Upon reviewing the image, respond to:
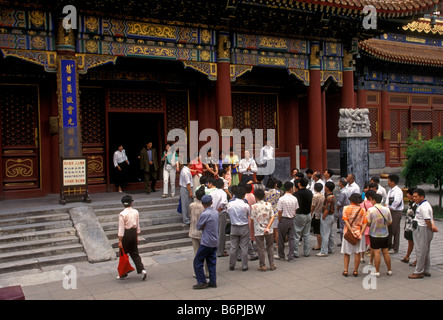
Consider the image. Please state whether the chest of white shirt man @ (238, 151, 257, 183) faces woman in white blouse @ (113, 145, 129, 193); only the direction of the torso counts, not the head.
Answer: no

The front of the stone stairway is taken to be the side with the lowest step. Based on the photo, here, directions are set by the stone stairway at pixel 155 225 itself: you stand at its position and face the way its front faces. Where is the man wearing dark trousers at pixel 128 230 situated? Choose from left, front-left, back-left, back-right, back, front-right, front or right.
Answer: front-right

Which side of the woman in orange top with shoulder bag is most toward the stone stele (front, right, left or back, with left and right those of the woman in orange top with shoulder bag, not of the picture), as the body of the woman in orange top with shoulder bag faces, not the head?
front

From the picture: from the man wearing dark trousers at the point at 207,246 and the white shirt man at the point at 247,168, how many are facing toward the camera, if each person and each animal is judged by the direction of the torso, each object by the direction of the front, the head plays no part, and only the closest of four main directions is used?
1

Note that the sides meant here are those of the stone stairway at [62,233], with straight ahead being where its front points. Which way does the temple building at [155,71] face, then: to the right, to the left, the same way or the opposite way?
the same way

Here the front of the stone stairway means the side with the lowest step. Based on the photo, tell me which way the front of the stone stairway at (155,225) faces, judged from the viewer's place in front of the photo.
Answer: facing the viewer and to the right of the viewer

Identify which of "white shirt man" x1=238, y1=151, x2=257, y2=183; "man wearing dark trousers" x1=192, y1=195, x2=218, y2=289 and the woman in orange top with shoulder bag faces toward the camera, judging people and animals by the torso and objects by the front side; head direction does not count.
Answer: the white shirt man

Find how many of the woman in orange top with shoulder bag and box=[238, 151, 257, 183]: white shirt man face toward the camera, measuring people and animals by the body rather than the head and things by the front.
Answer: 1

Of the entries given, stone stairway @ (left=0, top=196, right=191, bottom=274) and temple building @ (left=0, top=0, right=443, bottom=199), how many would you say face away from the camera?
0

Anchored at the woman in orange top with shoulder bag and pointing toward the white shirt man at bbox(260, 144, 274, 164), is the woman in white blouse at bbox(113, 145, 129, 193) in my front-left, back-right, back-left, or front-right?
front-left

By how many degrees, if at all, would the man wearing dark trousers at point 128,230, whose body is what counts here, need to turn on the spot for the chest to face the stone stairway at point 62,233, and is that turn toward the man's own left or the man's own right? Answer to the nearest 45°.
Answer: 0° — they already face it
